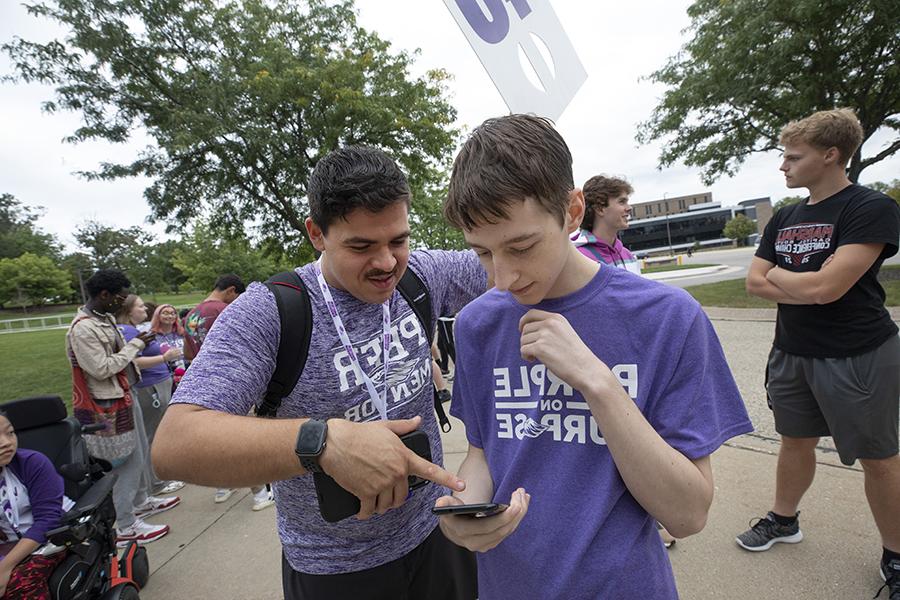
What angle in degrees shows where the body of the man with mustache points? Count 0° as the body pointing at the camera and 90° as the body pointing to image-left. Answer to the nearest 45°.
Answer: approximately 315°

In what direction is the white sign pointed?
toward the camera

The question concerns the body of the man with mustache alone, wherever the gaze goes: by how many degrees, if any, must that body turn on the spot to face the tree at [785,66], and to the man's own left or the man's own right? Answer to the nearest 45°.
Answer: approximately 90° to the man's own left

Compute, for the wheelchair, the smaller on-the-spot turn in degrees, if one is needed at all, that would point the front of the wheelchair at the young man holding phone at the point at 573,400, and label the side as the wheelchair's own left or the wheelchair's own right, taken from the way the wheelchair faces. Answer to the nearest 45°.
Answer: approximately 45° to the wheelchair's own left

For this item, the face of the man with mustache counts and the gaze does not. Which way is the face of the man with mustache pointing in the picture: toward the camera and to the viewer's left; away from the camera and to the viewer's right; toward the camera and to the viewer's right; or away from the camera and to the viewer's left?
toward the camera and to the viewer's right

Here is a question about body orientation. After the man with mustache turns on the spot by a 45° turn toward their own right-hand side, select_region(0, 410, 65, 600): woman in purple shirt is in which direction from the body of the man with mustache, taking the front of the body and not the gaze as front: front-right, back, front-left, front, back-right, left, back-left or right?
back-right

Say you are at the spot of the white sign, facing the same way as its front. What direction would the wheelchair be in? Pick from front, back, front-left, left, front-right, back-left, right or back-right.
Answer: right

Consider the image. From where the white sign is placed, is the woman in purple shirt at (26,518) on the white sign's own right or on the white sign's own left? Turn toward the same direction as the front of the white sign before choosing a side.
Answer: on the white sign's own right

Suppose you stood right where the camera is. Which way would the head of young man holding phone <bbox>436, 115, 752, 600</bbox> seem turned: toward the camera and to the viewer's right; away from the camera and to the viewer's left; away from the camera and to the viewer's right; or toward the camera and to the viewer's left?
toward the camera and to the viewer's left

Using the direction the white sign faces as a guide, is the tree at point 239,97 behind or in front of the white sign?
behind
